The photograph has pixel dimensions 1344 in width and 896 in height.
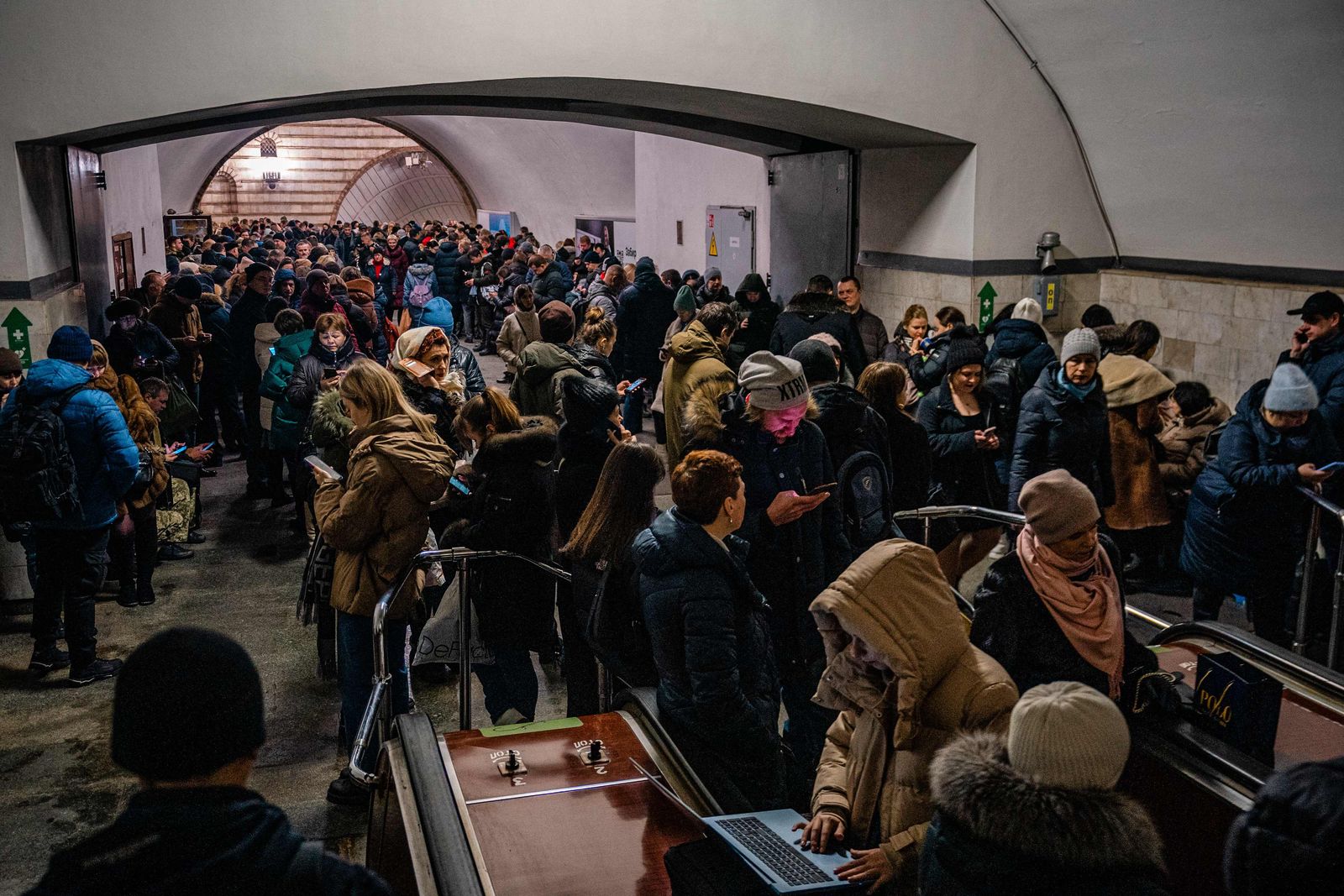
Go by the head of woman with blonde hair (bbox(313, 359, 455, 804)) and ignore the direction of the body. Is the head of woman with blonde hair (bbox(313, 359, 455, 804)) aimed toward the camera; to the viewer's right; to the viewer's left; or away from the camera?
to the viewer's left

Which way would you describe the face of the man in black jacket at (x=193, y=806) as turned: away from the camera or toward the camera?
away from the camera

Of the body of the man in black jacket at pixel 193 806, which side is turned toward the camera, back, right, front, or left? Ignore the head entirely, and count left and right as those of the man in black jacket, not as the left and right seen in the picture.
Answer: back

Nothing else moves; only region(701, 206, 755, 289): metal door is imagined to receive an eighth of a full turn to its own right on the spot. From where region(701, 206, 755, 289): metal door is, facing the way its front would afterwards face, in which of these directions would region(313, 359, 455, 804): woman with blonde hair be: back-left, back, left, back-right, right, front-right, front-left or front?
left

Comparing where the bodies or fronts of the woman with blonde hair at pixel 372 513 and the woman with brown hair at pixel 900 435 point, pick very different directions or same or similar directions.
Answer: very different directions

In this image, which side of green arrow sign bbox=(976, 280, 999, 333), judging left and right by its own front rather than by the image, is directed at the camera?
front

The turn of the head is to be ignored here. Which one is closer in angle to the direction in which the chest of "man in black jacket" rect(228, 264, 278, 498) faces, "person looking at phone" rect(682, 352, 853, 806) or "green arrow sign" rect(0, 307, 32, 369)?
the person looking at phone
